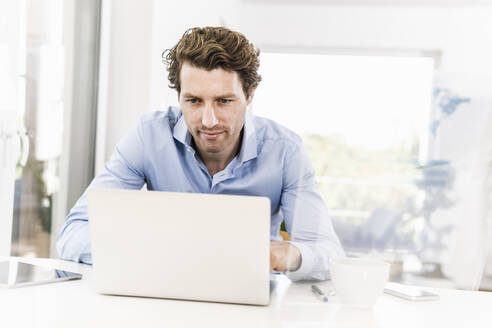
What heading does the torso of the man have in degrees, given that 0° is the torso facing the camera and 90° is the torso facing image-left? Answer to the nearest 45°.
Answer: approximately 0°

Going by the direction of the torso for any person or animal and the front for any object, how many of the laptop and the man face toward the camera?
1

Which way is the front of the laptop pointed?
away from the camera

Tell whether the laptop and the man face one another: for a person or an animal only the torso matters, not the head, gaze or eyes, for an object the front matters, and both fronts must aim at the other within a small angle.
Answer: yes

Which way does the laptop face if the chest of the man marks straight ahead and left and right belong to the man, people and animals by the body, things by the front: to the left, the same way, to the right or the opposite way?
the opposite way

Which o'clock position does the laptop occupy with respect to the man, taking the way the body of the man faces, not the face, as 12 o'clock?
The laptop is roughly at 12 o'clock from the man.

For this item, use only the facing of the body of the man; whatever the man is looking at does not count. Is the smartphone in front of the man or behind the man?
in front

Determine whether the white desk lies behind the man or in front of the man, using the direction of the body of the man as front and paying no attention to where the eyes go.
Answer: in front

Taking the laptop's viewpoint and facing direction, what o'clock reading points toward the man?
The man is roughly at 12 o'clock from the laptop.
